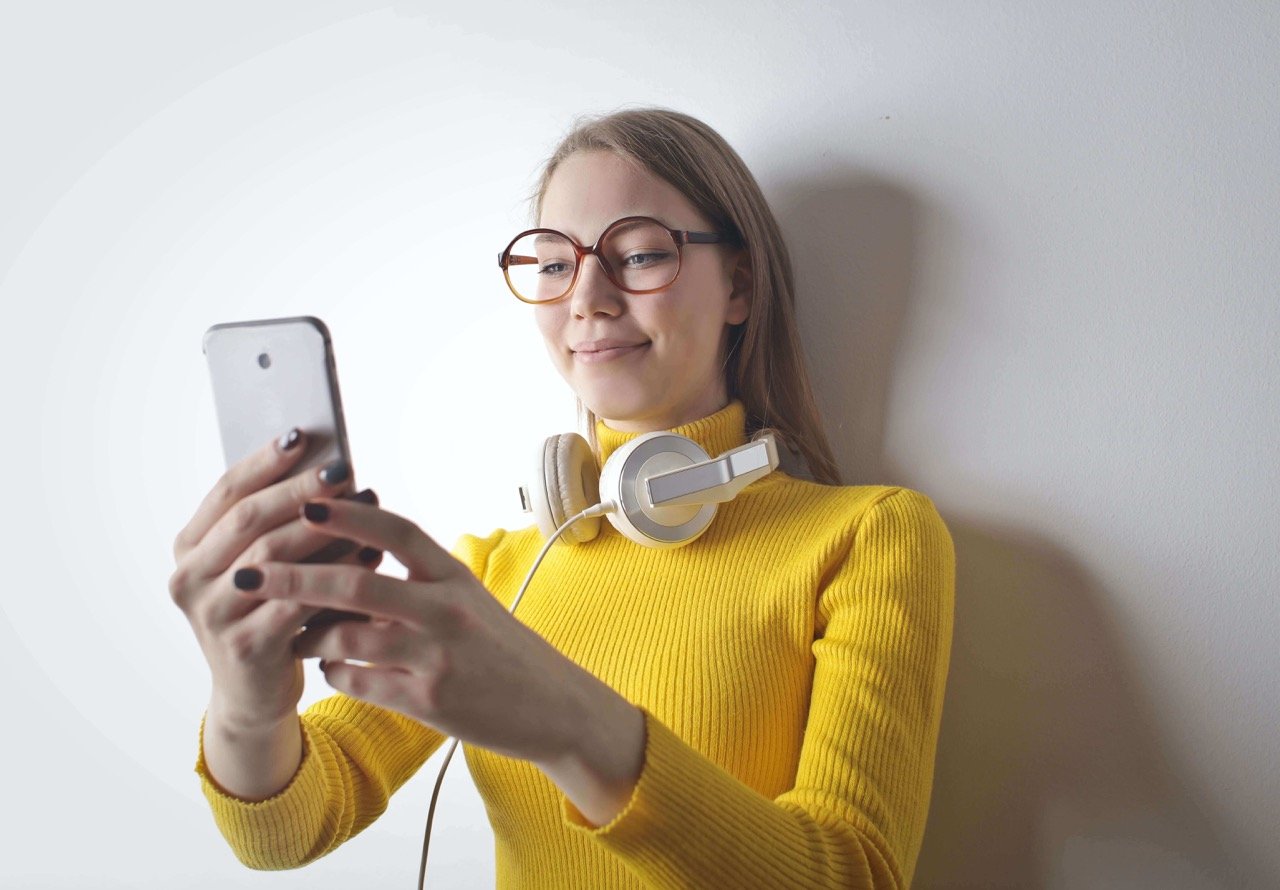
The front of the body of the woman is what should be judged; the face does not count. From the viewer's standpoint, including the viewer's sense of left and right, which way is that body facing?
facing the viewer and to the left of the viewer

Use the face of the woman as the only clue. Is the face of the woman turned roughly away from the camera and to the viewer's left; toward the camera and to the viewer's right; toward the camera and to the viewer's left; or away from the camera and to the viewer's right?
toward the camera and to the viewer's left
